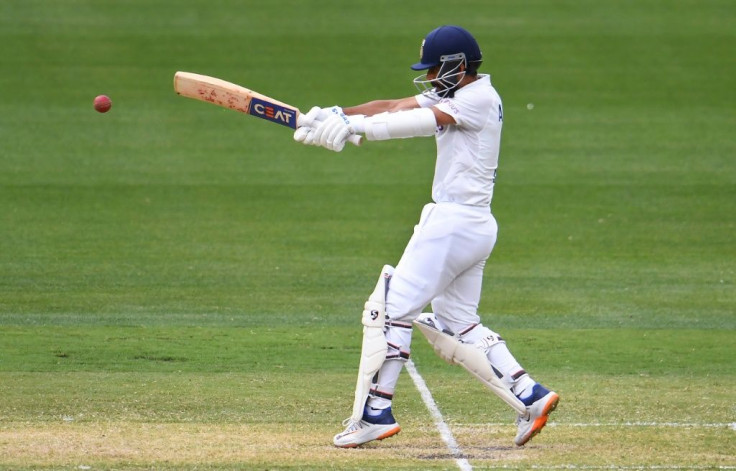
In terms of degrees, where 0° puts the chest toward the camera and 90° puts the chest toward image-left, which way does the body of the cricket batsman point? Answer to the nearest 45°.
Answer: approximately 90°
